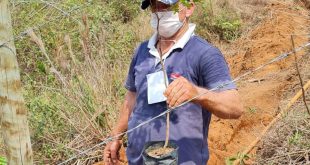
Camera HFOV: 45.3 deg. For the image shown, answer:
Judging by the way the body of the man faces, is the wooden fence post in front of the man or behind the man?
in front

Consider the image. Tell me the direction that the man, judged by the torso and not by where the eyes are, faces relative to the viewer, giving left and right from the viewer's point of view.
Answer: facing the viewer and to the left of the viewer
